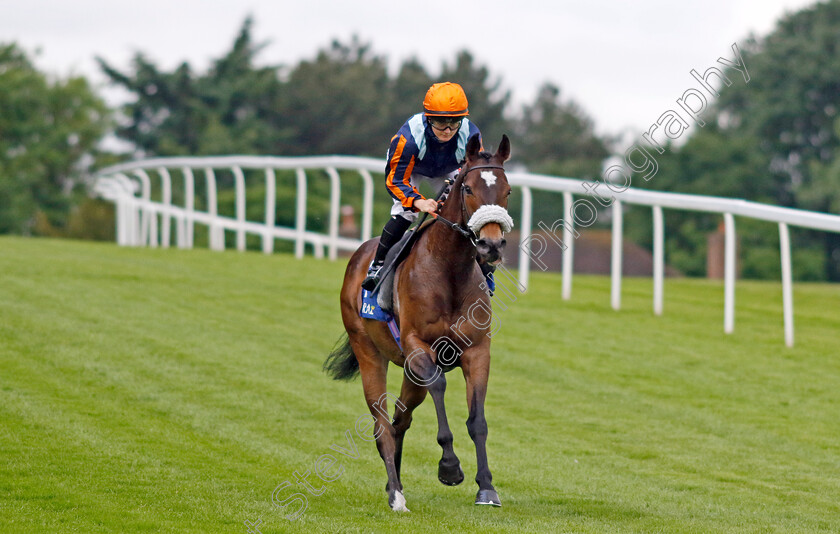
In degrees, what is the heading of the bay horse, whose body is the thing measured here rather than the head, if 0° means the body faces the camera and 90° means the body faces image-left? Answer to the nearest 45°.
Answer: approximately 315°

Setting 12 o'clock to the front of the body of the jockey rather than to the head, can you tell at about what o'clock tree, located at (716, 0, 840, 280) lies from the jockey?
The tree is roughly at 8 o'clock from the jockey.

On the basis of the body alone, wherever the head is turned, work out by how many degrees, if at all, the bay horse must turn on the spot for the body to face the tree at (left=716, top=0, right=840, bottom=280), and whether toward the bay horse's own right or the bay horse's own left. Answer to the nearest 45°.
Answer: approximately 135° to the bay horse's own left
